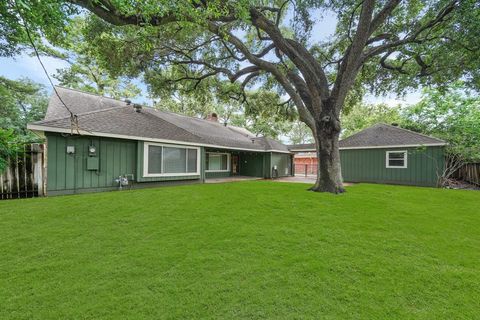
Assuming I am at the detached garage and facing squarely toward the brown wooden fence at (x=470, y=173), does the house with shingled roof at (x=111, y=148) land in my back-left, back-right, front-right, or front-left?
back-right

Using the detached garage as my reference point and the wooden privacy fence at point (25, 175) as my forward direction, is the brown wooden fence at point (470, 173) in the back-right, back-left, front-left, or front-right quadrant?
back-left

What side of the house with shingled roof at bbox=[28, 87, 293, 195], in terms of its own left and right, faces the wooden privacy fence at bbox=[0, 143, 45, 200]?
right

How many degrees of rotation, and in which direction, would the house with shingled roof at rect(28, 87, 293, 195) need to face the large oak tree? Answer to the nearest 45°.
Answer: approximately 45° to its left
